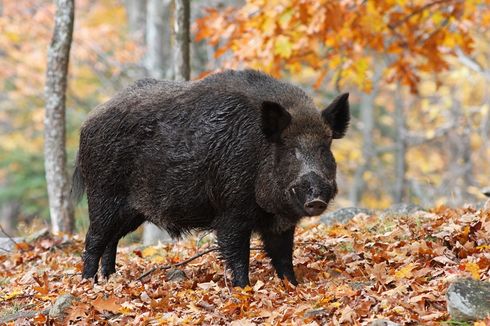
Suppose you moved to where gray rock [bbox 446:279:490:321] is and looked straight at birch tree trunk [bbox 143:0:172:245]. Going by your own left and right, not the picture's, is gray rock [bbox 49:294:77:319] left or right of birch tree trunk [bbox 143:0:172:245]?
left

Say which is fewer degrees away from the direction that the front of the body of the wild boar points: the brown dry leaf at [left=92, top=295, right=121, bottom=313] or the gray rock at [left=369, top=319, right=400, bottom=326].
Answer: the gray rock

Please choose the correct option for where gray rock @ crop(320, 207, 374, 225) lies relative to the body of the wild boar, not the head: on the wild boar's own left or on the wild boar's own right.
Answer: on the wild boar's own left

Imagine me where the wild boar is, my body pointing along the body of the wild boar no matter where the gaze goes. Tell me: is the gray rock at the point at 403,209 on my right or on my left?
on my left

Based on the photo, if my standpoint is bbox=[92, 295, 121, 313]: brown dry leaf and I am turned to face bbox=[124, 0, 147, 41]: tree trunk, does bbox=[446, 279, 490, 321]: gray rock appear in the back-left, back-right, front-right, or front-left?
back-right

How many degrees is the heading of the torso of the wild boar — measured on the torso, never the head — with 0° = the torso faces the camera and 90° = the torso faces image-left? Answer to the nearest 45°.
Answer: approximately 315°

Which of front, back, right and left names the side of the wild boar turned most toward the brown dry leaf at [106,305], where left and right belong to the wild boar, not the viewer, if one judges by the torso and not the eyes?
right

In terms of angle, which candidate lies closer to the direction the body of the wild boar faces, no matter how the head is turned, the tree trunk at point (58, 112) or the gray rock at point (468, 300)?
the gray rock

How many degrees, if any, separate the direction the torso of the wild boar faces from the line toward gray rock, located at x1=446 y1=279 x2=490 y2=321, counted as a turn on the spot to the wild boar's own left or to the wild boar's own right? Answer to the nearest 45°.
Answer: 0° — it already faces it

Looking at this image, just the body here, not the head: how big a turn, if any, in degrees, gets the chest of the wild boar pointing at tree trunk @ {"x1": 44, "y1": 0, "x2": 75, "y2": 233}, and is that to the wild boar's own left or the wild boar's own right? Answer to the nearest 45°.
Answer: approximately 180°

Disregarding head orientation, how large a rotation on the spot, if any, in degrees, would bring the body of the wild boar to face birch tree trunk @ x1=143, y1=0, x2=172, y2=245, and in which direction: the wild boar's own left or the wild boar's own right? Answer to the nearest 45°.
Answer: approximately 135° to the wild boar's own left

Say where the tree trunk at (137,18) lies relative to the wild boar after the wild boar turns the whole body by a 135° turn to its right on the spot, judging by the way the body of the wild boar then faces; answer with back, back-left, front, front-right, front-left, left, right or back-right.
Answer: right

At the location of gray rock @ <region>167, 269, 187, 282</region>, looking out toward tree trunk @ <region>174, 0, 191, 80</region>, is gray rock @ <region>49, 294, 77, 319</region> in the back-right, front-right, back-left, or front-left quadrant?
back-left
